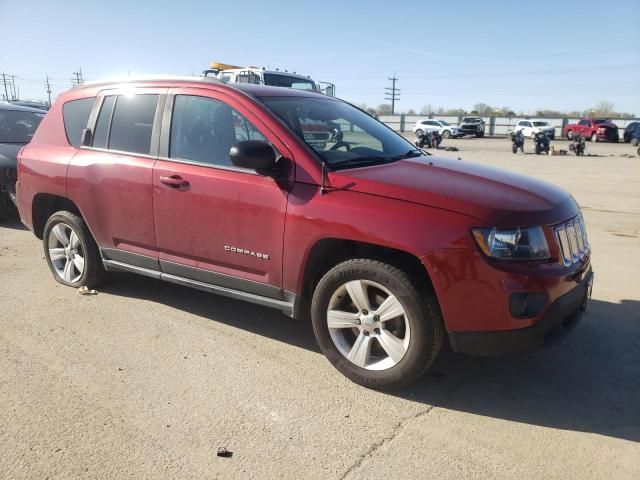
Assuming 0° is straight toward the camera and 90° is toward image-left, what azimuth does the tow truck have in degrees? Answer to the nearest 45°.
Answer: approximately 315°

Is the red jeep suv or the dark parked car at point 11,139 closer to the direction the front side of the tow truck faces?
the red jeep suv

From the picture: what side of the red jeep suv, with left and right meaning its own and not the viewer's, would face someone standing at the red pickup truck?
left

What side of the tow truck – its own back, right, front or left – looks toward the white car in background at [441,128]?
left

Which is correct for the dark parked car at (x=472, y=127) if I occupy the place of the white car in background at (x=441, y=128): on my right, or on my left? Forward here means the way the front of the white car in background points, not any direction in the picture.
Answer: on my left

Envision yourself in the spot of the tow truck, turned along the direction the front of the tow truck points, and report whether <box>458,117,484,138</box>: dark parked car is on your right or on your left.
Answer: on your left

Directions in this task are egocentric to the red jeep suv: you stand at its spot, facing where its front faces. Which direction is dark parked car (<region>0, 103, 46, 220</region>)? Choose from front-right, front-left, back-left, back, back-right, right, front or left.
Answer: back
